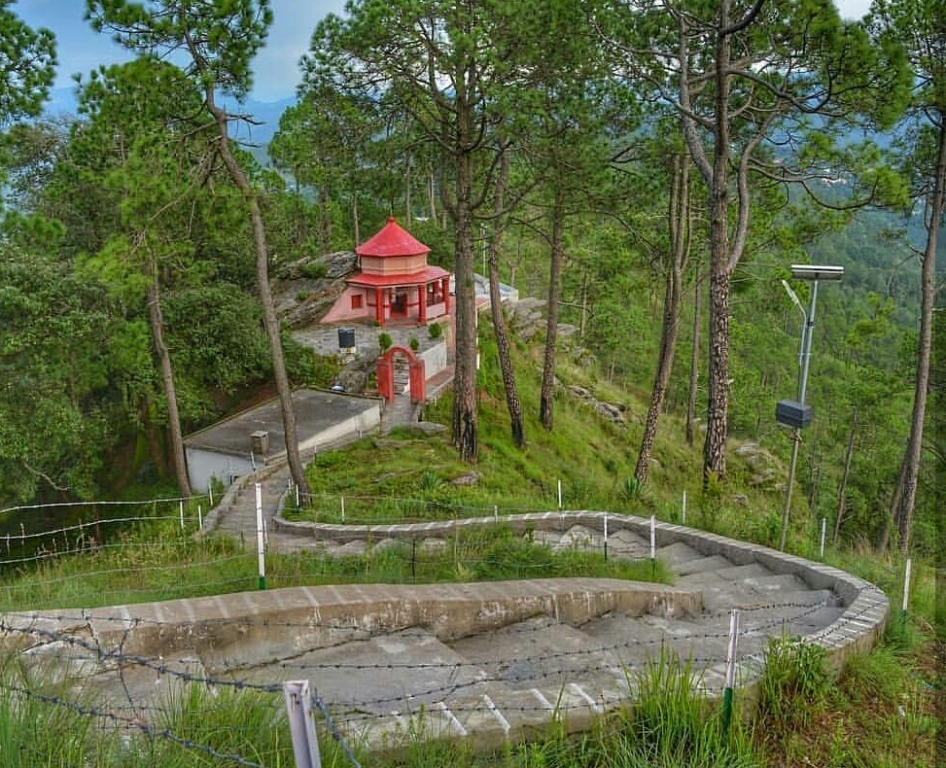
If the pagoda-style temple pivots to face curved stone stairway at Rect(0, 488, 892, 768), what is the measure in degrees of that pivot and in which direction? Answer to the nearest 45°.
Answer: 0° — it already faces it

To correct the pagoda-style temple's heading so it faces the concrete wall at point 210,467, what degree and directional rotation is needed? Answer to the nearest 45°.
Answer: approximately 45° to its right

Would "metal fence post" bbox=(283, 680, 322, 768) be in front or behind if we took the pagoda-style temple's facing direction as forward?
in front

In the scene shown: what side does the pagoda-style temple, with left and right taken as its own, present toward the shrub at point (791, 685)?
front

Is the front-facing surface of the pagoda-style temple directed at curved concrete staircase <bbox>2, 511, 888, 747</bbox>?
yes

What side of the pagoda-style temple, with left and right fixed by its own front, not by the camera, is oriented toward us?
front

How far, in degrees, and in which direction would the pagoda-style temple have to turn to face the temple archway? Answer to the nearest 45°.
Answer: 0° — it already faces it

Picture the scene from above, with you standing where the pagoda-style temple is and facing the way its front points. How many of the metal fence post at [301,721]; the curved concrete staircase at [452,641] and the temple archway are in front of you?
3

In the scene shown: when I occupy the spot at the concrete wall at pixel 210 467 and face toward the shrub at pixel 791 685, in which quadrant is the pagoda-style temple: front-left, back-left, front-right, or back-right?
back-left
